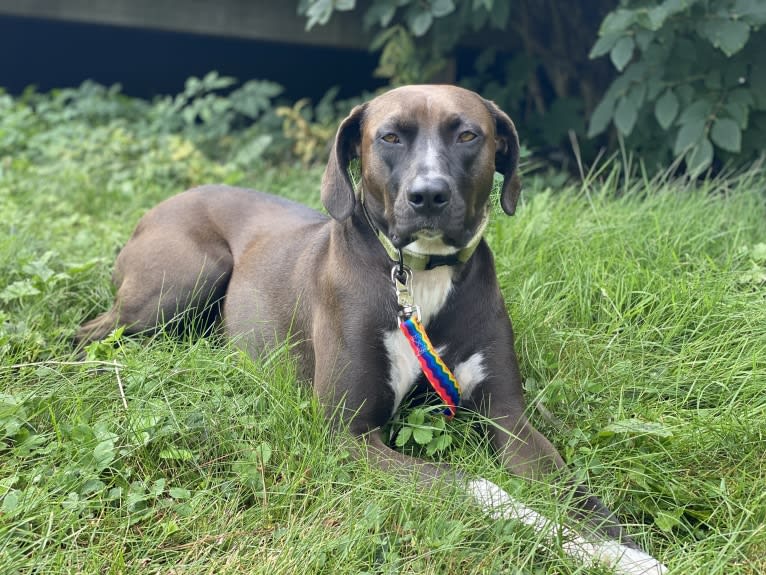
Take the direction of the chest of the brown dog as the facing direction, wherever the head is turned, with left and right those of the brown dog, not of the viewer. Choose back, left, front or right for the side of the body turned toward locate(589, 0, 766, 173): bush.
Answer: left

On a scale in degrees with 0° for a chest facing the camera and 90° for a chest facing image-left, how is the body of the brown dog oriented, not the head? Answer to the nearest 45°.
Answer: approximately 315°

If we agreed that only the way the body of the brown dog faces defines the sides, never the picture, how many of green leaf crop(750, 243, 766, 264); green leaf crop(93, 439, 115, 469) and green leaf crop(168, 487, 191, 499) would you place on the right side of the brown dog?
2

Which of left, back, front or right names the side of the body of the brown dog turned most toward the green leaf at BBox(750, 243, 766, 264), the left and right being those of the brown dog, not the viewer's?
left

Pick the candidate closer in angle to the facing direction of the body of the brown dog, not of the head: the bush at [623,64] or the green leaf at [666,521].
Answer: the green leaf

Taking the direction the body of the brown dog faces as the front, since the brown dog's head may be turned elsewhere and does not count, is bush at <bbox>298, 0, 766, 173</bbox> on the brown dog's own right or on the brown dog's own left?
on the brown dog's own left

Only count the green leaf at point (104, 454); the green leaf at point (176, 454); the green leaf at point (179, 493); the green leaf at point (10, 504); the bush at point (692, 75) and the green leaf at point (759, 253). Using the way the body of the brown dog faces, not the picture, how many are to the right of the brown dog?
4

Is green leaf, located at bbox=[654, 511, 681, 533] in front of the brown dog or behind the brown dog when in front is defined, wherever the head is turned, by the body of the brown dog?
in front

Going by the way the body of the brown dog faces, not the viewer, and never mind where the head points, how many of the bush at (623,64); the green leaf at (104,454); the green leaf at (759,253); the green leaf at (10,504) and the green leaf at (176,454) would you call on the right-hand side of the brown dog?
3

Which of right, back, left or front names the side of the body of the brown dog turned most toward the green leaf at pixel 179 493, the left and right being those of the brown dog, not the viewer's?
right

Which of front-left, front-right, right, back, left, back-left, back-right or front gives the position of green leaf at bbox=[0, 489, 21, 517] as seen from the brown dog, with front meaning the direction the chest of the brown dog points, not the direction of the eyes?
right

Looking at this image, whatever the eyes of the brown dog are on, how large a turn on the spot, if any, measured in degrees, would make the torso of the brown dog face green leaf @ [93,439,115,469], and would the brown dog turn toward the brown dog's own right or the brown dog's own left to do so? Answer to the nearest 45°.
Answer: approximately 90° to the brown dog's own right
